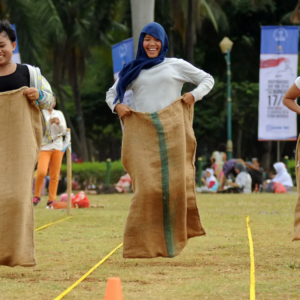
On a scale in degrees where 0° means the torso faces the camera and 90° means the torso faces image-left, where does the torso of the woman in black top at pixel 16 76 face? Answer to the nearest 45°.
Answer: approximately 0°

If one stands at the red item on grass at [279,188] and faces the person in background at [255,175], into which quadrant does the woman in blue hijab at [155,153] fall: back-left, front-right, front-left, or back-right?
back-left

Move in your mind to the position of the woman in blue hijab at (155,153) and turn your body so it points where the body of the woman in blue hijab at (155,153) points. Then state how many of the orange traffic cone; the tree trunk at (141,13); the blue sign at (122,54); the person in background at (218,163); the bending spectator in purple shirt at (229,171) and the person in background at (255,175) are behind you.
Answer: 5

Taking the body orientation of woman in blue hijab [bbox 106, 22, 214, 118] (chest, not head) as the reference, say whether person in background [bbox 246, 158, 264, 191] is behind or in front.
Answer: behind

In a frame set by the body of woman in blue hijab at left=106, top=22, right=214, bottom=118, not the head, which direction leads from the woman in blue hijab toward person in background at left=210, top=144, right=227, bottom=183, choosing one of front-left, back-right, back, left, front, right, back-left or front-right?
back

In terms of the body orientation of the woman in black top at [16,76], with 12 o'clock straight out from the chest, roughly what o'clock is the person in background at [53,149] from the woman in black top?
The person in background is roughly at 6 o'clock from the woman in black top.
